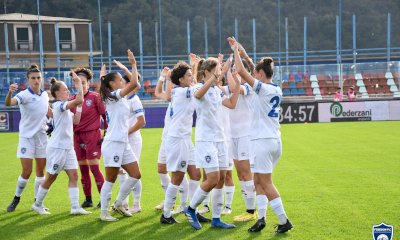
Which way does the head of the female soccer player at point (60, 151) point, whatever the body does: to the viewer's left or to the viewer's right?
to the viewer's right

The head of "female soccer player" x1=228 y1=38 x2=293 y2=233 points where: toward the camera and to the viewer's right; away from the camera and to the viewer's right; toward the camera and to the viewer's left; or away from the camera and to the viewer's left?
away from the camera and to the viewer's left

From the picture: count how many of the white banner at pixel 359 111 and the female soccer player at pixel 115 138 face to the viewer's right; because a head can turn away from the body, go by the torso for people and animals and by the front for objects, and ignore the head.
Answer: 1

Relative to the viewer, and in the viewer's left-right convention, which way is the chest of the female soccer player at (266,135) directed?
facing away from the viewer and to the left of the viewer

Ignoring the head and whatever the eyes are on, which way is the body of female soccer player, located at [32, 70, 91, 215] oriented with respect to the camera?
to the viewer's right

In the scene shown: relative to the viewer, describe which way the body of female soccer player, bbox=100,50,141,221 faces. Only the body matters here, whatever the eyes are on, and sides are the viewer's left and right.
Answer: facing to the right of the viewer
